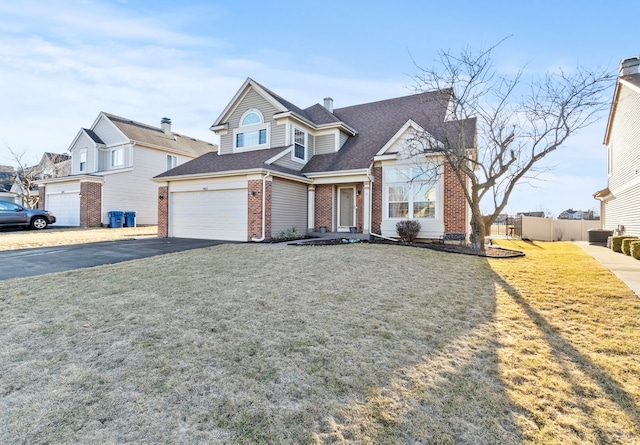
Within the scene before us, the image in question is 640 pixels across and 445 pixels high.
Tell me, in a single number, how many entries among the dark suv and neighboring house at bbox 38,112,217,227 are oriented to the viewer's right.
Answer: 1

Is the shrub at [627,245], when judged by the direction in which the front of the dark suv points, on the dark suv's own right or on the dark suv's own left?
on the dark suv's own right

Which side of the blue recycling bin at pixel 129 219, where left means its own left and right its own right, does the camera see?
front

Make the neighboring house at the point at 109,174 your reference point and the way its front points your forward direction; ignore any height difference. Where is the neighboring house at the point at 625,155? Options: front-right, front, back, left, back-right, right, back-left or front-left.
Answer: left

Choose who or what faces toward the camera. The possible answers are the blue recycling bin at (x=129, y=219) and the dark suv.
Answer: the blue recycling bin

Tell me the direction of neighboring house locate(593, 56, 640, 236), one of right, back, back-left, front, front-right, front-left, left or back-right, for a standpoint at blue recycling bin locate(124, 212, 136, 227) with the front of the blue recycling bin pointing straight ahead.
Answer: front-left

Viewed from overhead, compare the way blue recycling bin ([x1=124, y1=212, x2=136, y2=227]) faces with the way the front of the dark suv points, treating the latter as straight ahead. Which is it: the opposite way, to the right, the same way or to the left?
to the right

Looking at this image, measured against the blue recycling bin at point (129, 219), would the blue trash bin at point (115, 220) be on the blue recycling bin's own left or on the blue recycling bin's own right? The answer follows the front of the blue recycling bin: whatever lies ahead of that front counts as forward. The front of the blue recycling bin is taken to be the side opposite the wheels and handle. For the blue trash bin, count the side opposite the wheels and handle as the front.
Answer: on the blue recycling bin's own right

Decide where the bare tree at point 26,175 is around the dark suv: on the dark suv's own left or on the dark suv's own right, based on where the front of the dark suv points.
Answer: on the dark suv's own left

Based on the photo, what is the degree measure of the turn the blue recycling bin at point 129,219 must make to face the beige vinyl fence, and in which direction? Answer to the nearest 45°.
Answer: approximately 45° to its left

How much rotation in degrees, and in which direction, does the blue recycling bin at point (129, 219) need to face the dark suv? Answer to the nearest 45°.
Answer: approximately 45° to its right

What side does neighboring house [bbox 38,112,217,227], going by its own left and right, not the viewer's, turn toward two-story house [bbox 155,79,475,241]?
left

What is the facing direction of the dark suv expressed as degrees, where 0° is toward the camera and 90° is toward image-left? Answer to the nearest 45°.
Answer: approximately 270°

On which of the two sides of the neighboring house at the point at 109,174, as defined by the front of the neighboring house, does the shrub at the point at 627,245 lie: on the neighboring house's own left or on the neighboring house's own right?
on the neighboring house's own left
